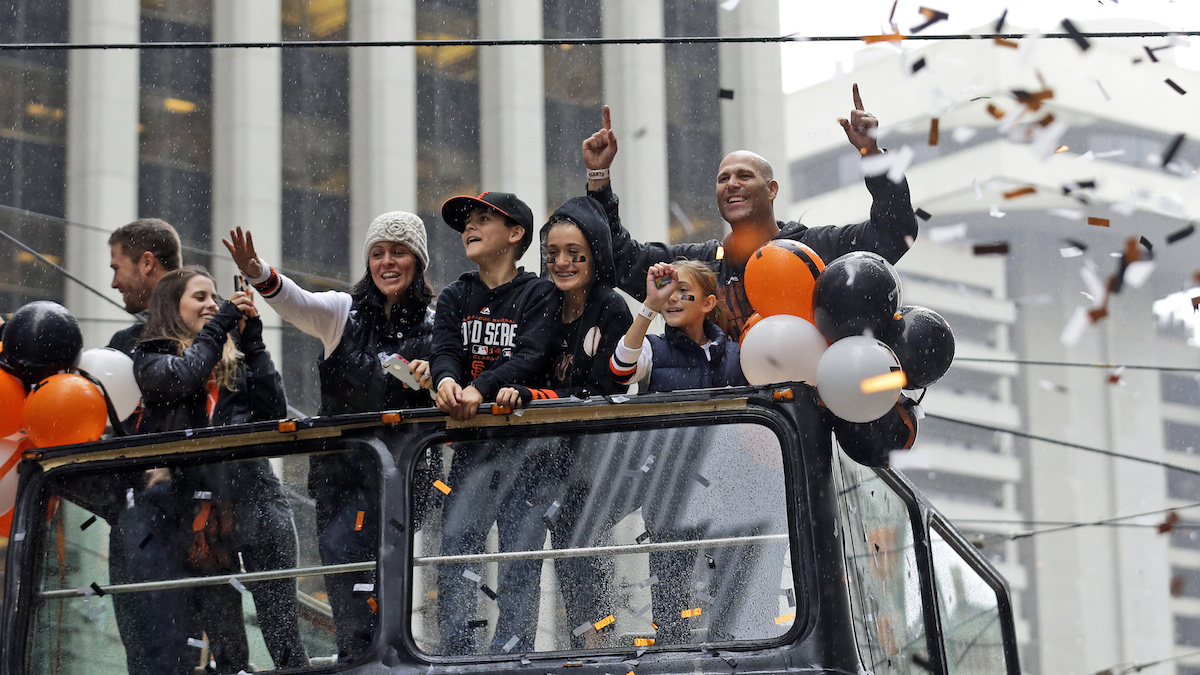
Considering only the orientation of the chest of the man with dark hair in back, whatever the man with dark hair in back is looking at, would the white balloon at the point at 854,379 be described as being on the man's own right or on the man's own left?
on the man's own left

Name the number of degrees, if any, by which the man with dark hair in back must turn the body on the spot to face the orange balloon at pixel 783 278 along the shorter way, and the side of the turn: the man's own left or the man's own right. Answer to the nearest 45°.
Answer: approximately 135° to the man's own left

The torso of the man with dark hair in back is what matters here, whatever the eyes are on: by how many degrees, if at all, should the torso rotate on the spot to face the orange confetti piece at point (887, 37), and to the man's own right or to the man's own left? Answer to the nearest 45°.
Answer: approximately 135° to the man's own left
